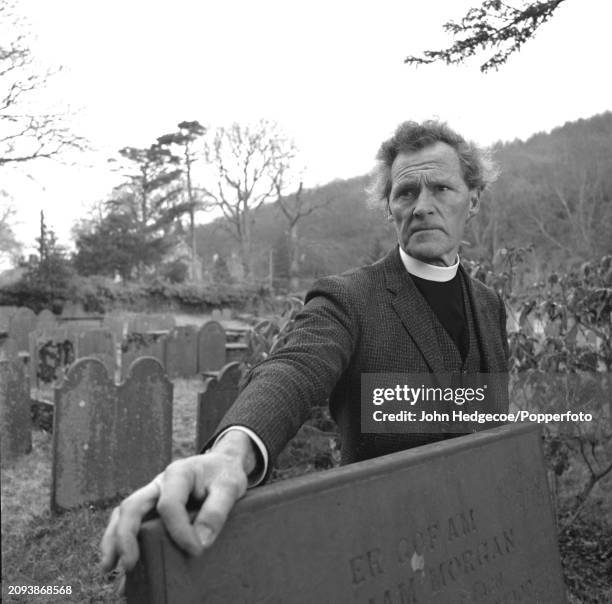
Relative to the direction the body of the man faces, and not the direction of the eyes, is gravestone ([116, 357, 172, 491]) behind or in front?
behind

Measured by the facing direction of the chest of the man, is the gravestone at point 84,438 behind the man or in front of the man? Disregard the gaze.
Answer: behind

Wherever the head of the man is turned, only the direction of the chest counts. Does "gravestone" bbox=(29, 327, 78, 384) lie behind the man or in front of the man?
behind

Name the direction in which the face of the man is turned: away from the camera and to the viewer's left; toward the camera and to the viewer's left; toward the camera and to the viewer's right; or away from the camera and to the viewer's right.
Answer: toward the camera and to the viewer's left

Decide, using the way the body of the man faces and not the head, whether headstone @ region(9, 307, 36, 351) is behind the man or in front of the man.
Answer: behind

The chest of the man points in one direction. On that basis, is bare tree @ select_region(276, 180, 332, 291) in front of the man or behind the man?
behind
